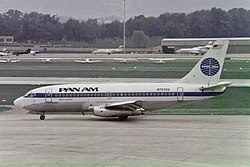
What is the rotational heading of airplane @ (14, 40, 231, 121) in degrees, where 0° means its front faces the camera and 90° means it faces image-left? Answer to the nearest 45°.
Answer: approximately 90°
